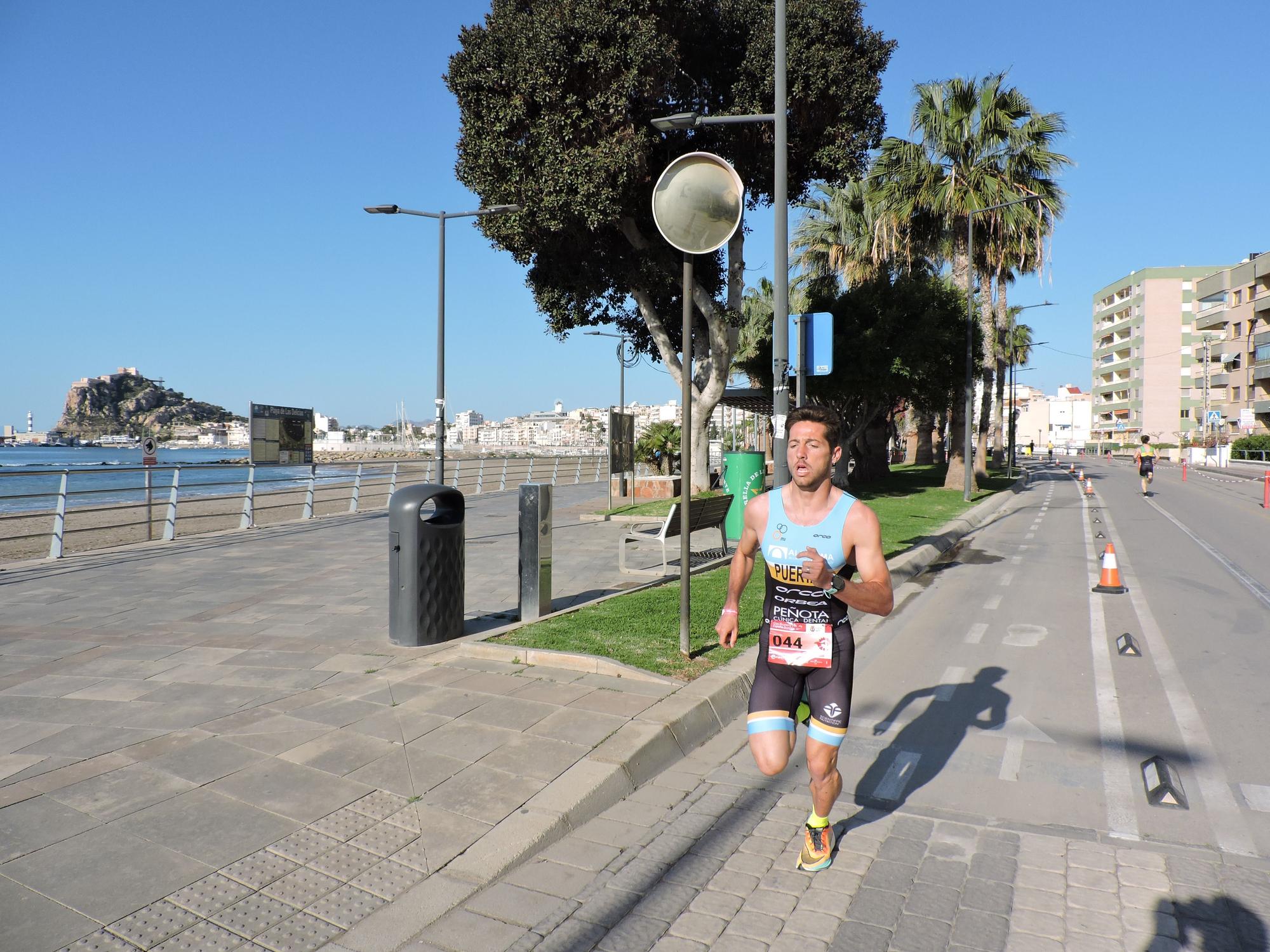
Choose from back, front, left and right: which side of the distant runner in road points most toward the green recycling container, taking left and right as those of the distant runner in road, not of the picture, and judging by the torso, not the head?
back

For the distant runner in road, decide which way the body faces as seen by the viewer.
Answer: away from the camera

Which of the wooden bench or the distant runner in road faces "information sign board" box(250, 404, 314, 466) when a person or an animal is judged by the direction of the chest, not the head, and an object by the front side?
the wooden bench

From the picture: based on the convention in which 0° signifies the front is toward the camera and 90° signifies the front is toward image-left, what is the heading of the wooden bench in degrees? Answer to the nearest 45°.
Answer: approximately 135°

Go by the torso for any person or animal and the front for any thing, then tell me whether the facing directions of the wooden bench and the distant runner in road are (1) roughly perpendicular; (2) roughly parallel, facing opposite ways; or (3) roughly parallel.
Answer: roughly perpendicular
